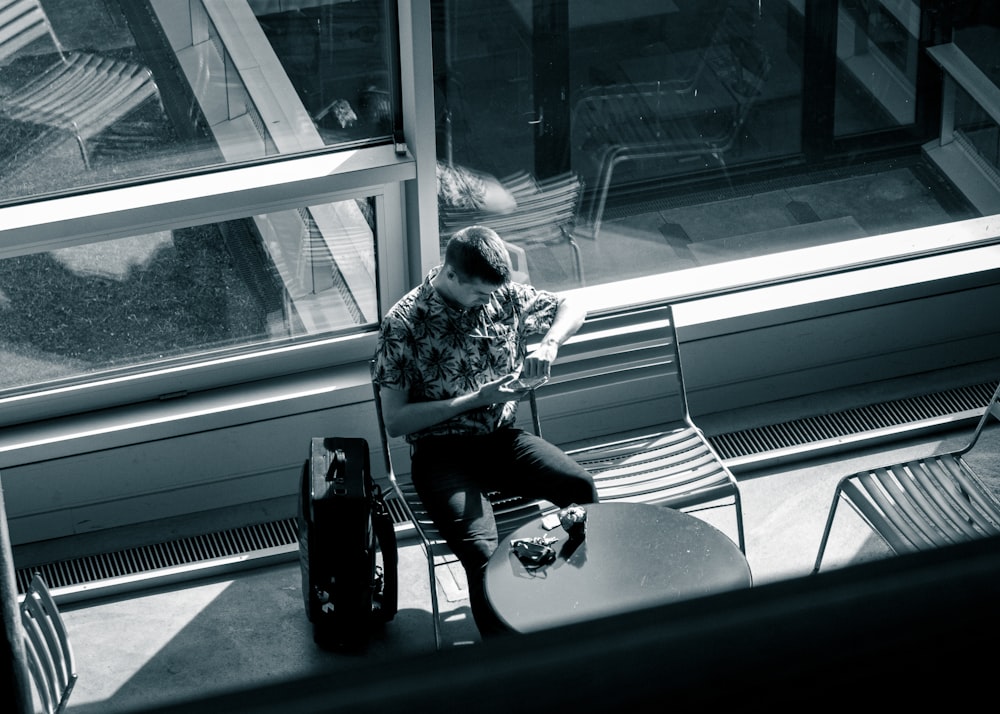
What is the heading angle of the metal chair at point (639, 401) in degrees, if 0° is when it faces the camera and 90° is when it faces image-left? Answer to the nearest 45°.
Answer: approximately 315°

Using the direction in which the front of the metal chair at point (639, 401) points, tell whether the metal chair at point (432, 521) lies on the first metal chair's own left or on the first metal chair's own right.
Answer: on the first metal chair's own right

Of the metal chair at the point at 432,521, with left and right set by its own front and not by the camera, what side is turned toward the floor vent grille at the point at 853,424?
left

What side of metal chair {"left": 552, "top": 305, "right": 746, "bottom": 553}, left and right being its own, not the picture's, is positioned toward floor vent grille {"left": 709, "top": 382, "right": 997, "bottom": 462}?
left

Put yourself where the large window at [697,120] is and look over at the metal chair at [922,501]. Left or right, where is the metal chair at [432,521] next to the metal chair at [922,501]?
right

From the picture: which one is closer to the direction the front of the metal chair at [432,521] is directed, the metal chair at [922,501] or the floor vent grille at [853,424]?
the metal chair
